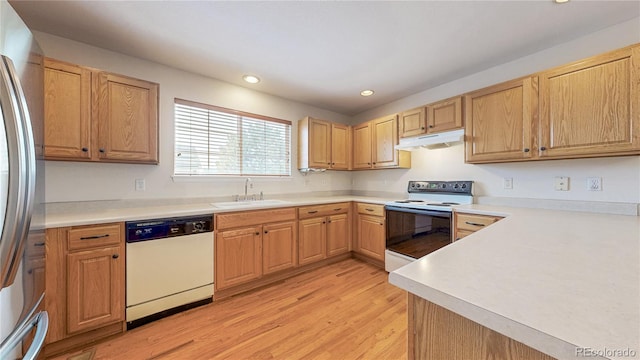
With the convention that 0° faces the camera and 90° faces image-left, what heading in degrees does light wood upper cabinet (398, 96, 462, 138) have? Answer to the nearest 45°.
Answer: approximately 45°

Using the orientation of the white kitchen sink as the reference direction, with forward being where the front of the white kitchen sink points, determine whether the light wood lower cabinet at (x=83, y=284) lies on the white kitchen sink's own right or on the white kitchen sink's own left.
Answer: on the white kitchen sink's own right

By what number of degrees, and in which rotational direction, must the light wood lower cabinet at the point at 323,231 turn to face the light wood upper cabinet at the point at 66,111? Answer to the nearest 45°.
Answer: approximately 90° to its right

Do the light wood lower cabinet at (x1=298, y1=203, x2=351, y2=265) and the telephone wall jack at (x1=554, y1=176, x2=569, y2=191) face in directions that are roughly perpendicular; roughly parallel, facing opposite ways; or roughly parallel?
roughly perpendicular

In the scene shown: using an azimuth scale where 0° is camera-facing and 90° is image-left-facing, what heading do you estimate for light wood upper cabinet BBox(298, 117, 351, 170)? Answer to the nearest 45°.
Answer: approximately 315°

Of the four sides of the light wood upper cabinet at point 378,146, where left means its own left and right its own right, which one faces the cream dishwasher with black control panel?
front

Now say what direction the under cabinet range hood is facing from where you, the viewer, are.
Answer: facing the viewer and to the left of the viewer

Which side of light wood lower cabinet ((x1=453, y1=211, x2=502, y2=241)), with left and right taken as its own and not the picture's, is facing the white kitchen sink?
front

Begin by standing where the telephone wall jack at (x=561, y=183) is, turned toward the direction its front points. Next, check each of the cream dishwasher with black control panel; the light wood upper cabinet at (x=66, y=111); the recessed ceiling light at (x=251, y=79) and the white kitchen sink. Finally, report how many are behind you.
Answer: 0

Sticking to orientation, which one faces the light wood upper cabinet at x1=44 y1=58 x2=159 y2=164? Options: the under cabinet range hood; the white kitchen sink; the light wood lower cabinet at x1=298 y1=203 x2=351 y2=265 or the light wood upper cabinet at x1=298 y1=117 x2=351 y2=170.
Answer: the under cabinet range hood

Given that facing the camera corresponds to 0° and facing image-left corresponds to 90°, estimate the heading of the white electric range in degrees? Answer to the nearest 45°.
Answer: approximately 45°

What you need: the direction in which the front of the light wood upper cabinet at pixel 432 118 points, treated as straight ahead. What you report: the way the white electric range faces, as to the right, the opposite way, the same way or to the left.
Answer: the same way

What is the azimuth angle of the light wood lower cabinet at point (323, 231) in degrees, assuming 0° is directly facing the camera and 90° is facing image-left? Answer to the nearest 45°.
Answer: approximately 315°

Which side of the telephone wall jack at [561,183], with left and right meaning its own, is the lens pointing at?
front
